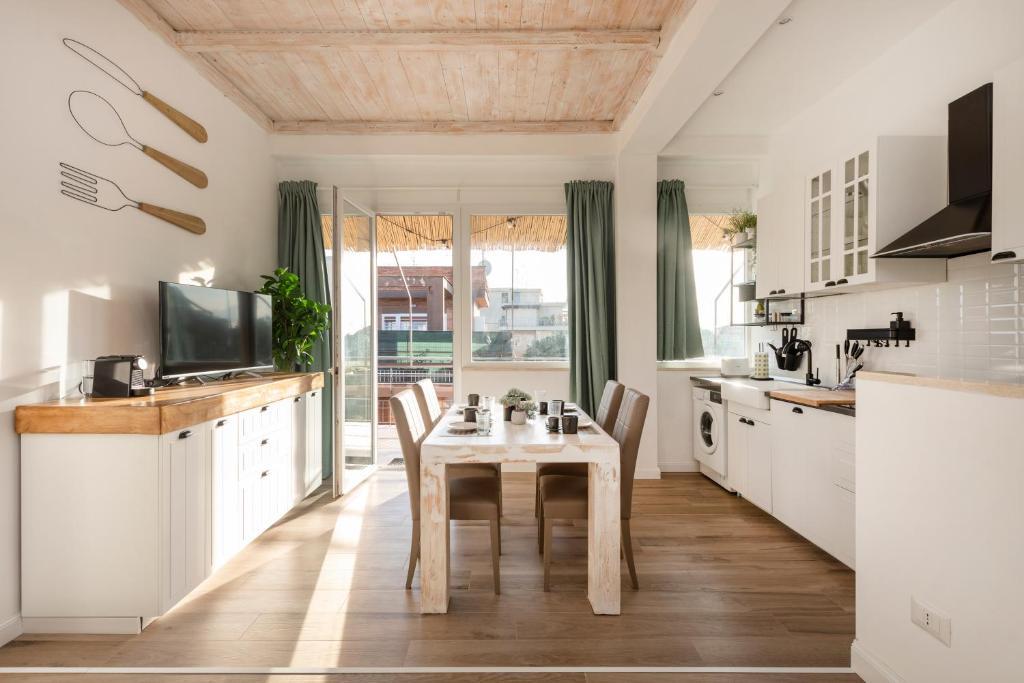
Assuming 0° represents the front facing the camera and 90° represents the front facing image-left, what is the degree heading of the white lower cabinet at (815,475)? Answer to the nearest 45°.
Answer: approximately 45°

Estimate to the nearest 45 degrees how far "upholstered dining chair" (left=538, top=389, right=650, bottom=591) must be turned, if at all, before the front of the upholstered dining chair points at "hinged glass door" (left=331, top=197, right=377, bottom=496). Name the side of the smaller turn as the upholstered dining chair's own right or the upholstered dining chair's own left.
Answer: approximately 45° to the upholstered dining chair's own right

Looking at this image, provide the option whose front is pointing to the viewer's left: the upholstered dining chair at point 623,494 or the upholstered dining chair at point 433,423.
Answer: the upholstered dining chair at point 623,494

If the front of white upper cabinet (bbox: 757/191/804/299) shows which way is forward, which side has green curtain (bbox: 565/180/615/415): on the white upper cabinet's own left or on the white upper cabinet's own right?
on the white upper cabinet's own right

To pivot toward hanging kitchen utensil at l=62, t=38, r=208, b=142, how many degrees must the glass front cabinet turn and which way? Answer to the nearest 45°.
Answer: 0° — it already faces it

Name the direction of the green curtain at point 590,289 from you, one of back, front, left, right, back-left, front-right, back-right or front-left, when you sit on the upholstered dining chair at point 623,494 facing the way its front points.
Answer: right

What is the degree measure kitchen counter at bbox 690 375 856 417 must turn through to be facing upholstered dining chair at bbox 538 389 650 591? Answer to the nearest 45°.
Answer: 0° — it already faces it

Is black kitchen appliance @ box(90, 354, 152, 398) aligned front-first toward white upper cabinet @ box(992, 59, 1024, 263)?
yes

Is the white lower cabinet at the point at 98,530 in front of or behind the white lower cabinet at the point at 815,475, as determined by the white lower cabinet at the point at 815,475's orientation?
in front

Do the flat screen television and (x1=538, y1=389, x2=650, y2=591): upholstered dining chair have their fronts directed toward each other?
yes

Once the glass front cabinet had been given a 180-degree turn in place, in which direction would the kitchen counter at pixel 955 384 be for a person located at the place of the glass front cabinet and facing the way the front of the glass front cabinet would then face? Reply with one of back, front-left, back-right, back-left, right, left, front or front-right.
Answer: back-right

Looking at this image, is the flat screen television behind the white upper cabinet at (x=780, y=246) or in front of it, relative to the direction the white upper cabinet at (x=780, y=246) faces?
in front

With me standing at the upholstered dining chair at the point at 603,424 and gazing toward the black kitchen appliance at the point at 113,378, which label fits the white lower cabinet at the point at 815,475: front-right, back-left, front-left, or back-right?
back-left

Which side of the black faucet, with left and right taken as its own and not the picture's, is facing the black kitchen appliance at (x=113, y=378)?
front

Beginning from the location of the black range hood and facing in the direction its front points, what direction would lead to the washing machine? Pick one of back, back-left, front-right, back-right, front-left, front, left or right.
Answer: right

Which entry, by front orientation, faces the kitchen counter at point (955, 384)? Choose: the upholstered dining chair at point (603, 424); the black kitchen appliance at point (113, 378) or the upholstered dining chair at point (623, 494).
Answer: the black kitchen appliance

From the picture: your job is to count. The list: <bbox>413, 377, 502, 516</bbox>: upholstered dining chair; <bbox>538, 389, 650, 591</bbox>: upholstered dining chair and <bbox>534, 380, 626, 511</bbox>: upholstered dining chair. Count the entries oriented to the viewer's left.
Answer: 2
